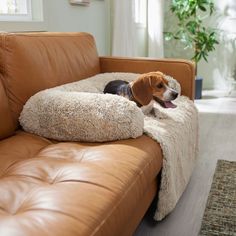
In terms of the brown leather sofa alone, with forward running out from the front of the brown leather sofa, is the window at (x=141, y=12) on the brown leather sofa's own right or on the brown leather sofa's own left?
on the brown leather sofa's own left

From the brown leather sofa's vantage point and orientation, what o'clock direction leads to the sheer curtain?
The sheer curtain is roughly at 8 o'clock from the brown leather sofa.

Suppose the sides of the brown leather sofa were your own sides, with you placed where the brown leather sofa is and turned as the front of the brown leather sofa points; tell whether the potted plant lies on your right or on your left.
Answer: on your left

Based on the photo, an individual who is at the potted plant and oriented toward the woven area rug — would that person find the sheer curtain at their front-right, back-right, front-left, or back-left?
back-right

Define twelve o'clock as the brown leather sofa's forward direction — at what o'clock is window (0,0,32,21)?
The window is roughly at 7 o'clock from the brown leather sofa.

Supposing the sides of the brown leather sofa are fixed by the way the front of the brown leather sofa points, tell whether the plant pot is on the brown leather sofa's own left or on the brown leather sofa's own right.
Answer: on the brown leather sofa's own left

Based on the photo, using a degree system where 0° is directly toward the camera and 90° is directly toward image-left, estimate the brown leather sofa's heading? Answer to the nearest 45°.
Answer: approximately 315°

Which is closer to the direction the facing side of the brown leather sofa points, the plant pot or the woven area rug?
the woven area rug
